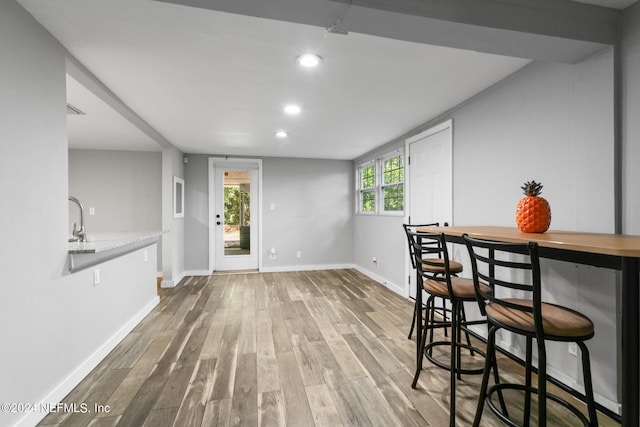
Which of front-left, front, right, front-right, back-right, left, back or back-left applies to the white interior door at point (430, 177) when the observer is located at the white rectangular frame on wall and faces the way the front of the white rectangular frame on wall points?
front-right

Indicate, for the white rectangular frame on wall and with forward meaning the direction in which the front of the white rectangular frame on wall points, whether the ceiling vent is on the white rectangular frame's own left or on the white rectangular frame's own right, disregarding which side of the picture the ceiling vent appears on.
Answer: on the white rectangular frame's own right

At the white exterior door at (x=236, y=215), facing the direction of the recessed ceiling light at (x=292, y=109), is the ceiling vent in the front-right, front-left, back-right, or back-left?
front-right

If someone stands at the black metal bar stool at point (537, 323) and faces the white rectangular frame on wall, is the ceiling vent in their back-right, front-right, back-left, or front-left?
front-left

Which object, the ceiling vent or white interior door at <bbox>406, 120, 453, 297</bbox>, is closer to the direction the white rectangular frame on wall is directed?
the white interior door

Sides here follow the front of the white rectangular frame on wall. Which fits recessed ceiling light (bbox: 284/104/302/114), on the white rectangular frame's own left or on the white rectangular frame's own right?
on the white rectangular frame's own right

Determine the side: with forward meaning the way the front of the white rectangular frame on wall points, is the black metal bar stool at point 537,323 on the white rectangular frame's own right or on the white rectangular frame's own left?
on the white rectangular frame's own right

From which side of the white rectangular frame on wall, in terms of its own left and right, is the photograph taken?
right

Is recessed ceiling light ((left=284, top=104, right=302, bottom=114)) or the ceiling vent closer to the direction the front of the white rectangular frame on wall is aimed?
the recessed ceiling light
